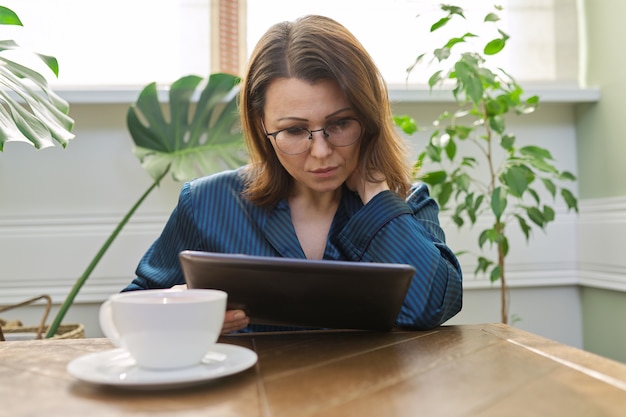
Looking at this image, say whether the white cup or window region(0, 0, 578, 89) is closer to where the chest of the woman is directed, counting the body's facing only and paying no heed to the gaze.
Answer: the white cup

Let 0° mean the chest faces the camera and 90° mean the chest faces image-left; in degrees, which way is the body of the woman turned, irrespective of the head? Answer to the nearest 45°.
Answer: approximately 0°

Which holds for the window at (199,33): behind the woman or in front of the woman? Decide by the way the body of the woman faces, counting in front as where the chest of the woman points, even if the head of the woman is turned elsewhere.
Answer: behind

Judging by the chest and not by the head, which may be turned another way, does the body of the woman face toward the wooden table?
yes

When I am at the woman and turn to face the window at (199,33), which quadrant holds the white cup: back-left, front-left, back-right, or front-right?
back-left

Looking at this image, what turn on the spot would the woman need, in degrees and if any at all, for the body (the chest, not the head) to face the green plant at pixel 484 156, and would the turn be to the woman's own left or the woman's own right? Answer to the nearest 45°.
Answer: approximately 135° to the woman's own left

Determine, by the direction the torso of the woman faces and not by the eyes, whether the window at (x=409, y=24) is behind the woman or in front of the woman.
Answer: behind
